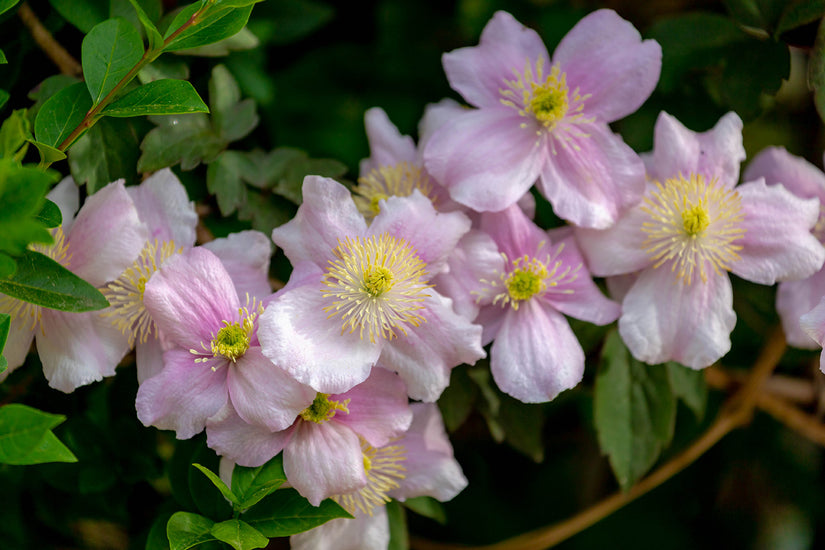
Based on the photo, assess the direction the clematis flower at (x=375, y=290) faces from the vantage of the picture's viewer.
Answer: facing the viewer

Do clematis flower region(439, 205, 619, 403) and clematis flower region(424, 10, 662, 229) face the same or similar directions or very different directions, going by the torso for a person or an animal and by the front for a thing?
same or similar directions

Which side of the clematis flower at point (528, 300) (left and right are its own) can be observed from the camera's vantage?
front

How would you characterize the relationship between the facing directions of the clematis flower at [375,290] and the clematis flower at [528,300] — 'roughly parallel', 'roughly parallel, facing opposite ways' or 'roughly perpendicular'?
roughly parallel

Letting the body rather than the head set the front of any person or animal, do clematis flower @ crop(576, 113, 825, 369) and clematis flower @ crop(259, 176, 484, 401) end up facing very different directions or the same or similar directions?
same or similar directions

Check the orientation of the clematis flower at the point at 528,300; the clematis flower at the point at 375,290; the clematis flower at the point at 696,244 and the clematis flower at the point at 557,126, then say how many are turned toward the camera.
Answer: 4
